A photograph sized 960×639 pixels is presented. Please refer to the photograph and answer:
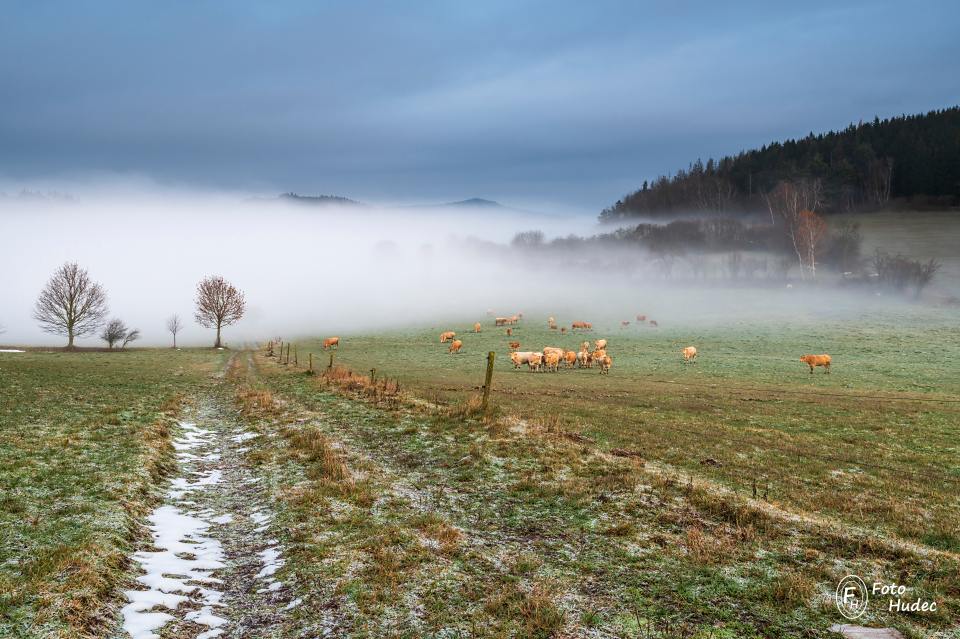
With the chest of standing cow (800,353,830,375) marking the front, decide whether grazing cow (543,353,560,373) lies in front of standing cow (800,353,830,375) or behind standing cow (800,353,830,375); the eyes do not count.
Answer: in front

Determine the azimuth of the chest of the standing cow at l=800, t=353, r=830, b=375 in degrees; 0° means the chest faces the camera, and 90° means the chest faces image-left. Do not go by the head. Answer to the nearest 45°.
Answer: approximately 90°

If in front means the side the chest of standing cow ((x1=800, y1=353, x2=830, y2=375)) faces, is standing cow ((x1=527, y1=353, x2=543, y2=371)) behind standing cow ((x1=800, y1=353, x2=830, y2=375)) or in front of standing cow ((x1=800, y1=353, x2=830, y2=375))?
in front
